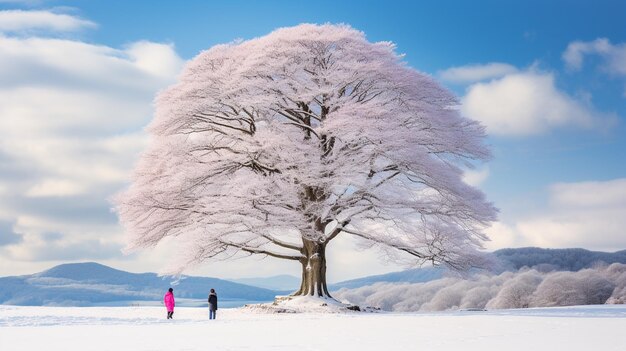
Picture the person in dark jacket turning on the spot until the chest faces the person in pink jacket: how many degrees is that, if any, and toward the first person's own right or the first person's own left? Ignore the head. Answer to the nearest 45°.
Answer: approximately 90° to the first person's own left

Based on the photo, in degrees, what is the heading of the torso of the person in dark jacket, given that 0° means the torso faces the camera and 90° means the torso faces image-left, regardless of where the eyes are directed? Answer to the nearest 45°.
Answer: approximately 180°

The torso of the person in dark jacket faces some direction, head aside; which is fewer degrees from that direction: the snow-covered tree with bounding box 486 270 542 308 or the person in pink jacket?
the snow-covered tree

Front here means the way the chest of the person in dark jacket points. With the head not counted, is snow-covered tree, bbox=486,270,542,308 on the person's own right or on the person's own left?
on the person's own right
